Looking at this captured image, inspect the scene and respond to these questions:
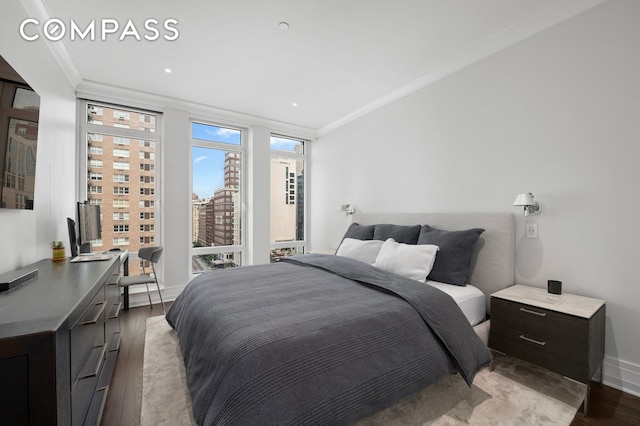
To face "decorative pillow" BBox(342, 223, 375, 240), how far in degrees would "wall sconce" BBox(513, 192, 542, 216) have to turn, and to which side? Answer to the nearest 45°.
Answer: approximately 45° to its right

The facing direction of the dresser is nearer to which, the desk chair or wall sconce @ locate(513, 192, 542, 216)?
the wall sconce

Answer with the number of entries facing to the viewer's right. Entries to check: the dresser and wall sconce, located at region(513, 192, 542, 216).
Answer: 1

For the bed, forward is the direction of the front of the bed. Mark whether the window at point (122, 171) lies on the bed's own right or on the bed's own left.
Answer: on the bed's own right

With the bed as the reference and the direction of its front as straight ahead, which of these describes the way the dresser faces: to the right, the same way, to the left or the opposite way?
the opposite way

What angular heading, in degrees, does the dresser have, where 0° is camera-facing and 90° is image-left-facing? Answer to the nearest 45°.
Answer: approximately 270°

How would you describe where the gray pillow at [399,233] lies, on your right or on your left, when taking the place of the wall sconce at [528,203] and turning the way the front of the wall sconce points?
on your right
